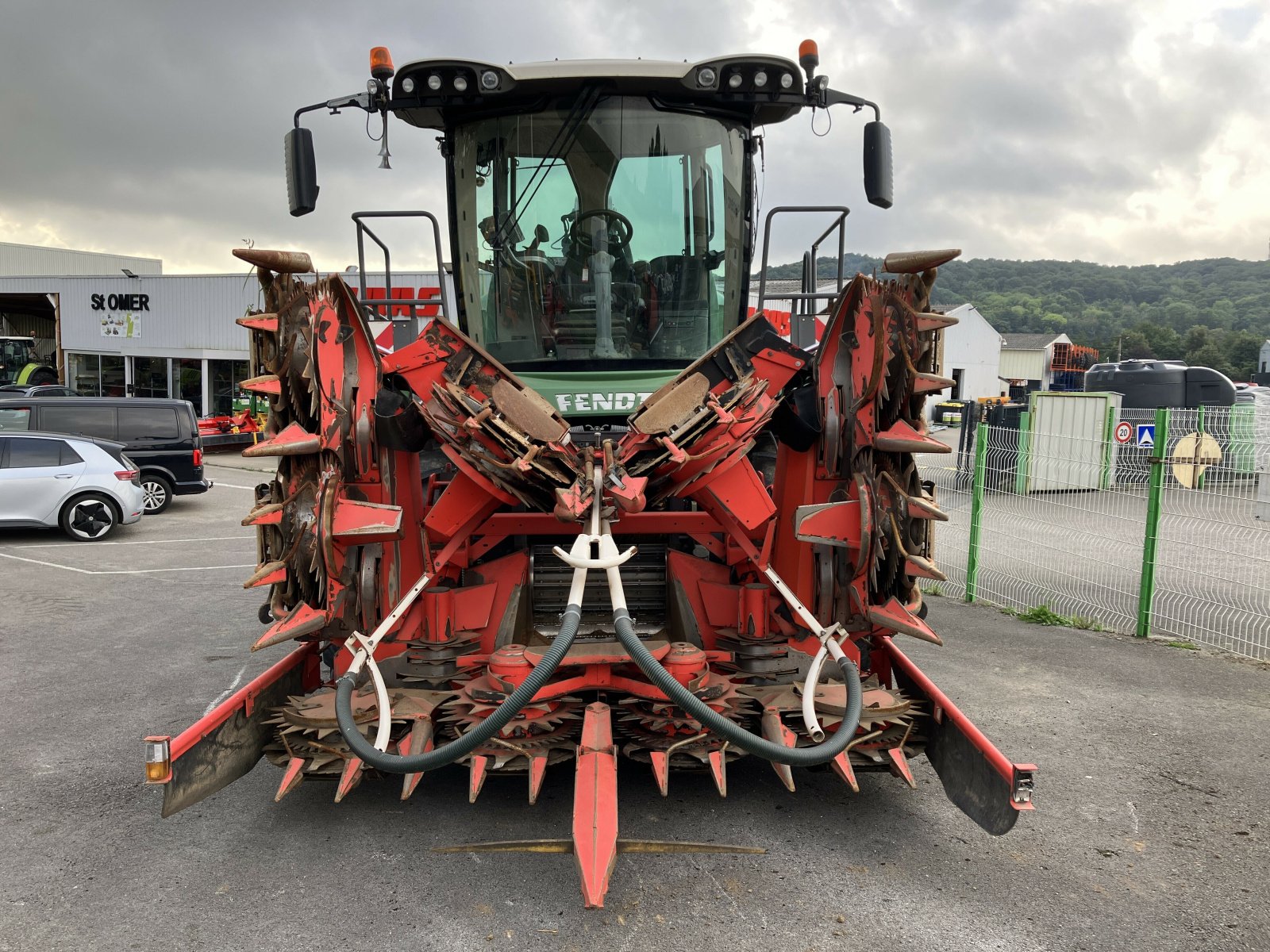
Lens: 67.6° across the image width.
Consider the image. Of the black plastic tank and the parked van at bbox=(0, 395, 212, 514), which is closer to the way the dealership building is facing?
the parked van

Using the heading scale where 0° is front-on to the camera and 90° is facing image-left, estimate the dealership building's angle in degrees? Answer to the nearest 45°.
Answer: approximately 0°

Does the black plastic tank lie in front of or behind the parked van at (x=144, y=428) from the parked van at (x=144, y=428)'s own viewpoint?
behind

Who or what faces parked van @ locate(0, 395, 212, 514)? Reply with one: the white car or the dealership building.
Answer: the dealership building

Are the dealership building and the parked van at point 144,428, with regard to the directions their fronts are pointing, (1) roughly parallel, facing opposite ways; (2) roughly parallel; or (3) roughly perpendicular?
roughly perpendicular

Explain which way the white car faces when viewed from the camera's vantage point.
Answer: facing to the left of the viewer

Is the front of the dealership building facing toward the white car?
yes

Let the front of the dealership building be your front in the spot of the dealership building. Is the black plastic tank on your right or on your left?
on your left

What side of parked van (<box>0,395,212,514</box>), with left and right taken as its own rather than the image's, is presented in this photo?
left

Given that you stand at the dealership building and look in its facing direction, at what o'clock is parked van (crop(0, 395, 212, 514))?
The parked van is roughly at 12 o'clock from the dealership building.
